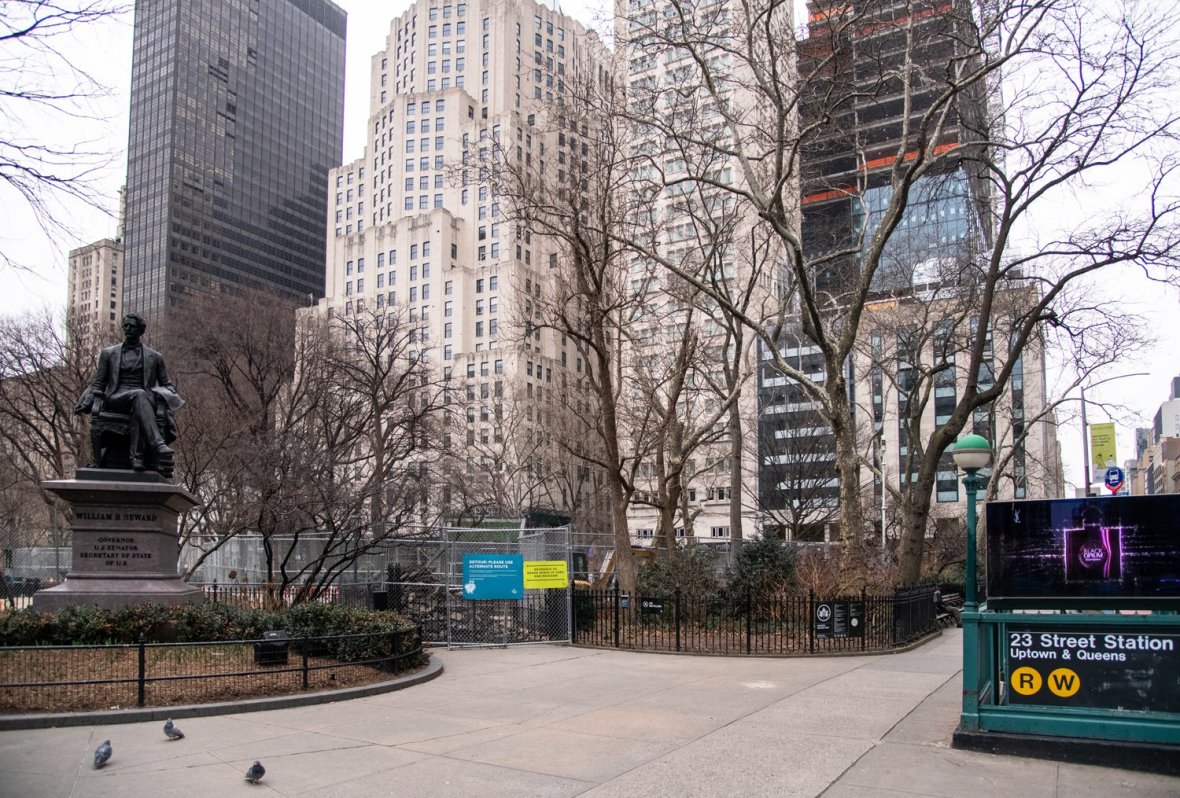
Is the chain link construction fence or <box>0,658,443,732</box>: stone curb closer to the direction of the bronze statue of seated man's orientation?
the stone curb

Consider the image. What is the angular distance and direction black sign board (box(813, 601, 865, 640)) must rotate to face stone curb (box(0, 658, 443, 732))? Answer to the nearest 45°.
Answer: approximately 45° to its right

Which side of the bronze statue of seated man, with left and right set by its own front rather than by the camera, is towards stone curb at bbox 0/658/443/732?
front

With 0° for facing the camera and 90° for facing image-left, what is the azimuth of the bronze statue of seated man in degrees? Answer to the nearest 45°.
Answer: approximately 0°

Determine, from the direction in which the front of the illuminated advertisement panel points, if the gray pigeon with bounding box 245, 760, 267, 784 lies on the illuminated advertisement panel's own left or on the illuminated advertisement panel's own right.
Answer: on the illuminated advertisement panel's own right

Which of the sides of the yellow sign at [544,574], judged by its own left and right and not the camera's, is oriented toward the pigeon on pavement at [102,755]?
front

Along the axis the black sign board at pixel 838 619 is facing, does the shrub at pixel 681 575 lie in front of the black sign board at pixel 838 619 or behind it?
behind

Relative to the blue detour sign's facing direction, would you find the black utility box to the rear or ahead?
ahead

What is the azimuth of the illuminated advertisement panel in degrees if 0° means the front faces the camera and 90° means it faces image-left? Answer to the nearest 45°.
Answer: approximately 0°
